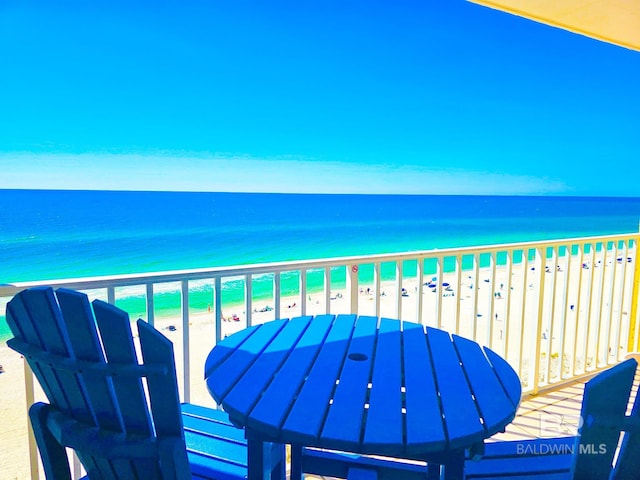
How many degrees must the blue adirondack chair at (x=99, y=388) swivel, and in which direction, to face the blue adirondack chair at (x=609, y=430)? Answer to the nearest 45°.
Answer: approximately 90° to its right

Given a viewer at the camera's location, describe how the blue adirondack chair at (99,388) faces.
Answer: facing away from the viewer and to the right of the viewer

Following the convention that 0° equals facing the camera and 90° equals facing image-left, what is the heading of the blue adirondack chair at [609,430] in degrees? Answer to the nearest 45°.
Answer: approximately 135°
